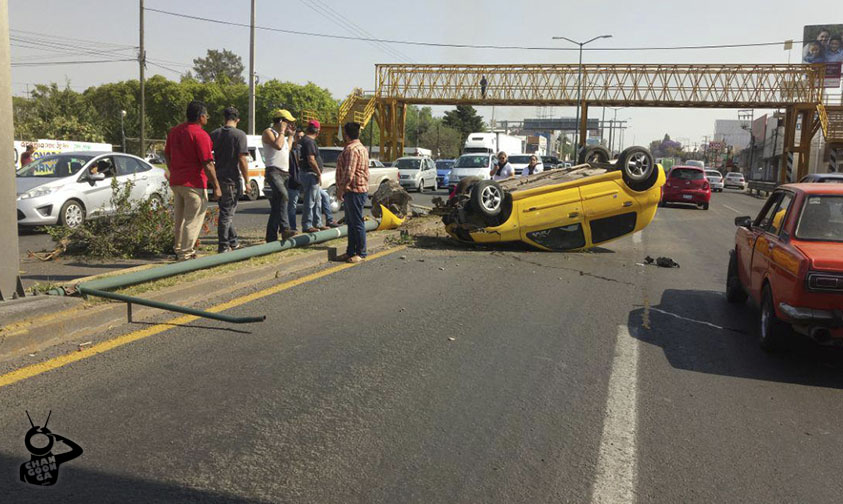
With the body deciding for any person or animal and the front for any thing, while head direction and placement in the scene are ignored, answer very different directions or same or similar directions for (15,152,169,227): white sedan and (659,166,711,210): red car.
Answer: very different directions

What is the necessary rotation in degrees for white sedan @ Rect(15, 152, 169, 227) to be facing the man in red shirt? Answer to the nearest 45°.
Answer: approximately 45° to its left

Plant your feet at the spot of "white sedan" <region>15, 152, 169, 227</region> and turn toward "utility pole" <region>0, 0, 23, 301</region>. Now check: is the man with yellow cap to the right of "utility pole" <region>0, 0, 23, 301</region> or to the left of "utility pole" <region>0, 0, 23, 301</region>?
left

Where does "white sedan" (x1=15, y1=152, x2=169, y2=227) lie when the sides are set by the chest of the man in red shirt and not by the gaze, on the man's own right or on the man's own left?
on the man's own left

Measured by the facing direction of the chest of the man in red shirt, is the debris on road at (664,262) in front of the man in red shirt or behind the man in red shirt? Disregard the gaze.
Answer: in front

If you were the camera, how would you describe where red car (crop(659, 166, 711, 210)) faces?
facing away from the viewer

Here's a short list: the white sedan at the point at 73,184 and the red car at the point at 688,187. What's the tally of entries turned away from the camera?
1

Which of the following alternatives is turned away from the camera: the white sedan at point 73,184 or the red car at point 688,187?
the red car

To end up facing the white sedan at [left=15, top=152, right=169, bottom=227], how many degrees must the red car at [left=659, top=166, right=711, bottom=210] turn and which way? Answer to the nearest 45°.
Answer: approximately 135° to its left
